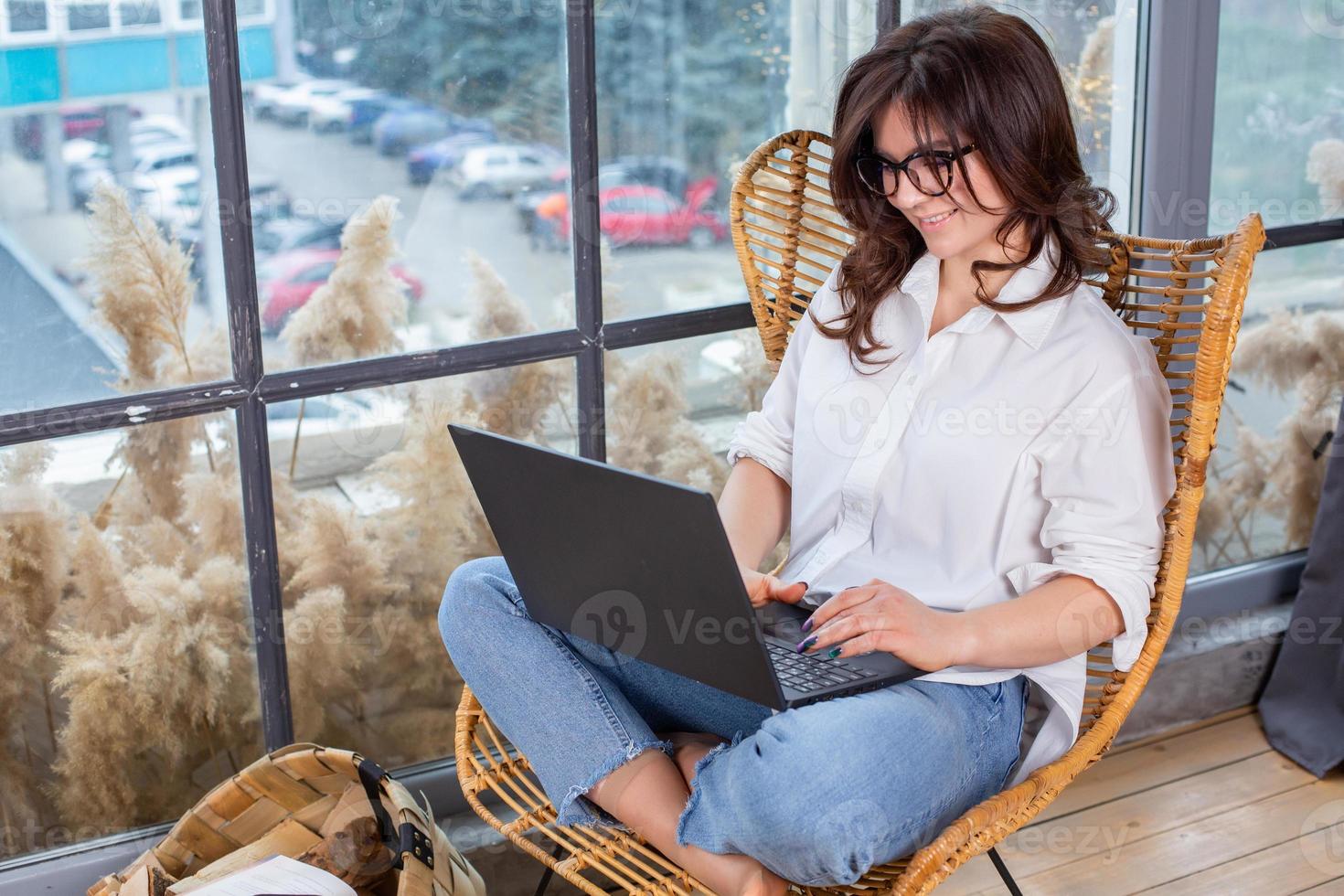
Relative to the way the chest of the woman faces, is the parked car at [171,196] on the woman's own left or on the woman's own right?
on the woman's own right

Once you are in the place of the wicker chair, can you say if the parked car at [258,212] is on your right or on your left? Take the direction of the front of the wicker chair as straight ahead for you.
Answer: on your right

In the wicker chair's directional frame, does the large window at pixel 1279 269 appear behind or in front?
behind

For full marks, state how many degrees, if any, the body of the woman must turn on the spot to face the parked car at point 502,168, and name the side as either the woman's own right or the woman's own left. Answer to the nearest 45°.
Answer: approximately 90° to the woman's own right

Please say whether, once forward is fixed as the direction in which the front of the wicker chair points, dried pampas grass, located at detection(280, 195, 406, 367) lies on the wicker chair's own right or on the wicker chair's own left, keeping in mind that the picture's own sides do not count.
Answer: on the wicker chair's own right

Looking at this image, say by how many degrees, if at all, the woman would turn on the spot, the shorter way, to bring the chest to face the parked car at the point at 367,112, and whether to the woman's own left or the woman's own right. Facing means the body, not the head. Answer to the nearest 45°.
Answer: approximately 90° to the woman's own right
